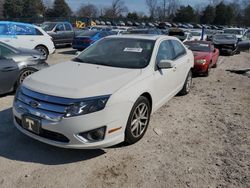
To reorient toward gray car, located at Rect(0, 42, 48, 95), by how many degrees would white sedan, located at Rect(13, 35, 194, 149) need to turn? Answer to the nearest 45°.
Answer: approximately 90° to its right

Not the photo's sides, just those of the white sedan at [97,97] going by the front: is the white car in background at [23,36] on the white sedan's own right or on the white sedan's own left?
on the white sedan's own right

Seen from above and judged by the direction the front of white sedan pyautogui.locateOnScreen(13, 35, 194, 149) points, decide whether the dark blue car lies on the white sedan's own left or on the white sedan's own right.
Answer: on the white sedan's own right

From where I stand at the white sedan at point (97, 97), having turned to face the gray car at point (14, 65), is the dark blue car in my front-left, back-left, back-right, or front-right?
front-right

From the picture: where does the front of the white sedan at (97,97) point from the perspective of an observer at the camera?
facing the viewer and to the left of the viewer

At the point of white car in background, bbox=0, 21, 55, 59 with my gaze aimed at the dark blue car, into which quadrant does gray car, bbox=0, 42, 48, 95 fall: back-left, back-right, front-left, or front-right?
back-right
